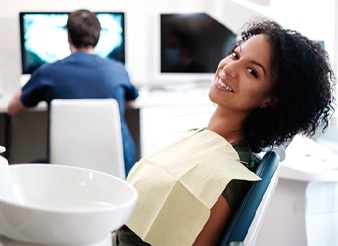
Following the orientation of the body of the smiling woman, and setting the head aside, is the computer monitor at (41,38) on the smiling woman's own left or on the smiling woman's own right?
on the smiling woman's own right

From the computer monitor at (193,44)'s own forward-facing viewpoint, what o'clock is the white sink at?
The white sink is roughly at 12 o'clock from the computer monitor.

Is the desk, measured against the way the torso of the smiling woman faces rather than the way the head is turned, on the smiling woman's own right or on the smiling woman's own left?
on the smiling woman's own right

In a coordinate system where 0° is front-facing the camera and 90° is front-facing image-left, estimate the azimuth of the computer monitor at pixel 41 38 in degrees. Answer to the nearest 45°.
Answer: approximately 0°

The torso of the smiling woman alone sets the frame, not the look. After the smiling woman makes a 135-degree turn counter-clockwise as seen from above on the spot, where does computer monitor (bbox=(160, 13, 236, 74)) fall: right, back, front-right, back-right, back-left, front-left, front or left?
left

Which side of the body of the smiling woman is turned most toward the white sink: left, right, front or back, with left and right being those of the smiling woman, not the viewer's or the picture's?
front

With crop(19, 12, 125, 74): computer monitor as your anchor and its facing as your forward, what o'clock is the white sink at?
The white sink is roughly at 12 o'clock from the computer monitor.

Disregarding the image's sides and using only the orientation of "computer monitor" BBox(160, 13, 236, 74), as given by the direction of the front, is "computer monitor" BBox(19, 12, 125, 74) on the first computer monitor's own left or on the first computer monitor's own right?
on the first computer monitor's own right

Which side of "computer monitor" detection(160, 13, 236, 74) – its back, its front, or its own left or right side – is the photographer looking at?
front

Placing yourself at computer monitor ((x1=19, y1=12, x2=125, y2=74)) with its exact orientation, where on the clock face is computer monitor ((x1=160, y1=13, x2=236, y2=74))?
computer monitor ((x1=160, y1=13, x2=236, y2=74)) is roughly at 9 o'clock from computer monitor ((x1=19, y1=12, x2=125, y2=74)).

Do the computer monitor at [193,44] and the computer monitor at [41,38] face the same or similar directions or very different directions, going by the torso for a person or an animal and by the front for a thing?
same or similar directions
